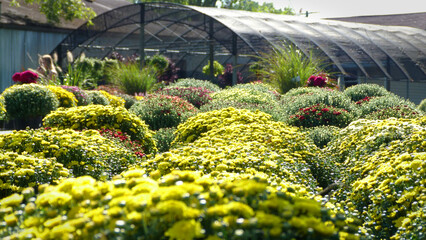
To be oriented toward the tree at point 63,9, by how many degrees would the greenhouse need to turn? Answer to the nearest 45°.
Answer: approximately 45° to its right

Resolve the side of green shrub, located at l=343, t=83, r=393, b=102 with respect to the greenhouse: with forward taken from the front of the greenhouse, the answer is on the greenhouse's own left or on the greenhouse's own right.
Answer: on the greenhouse's own left

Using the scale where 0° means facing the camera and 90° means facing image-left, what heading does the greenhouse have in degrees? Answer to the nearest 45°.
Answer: approximately 45°

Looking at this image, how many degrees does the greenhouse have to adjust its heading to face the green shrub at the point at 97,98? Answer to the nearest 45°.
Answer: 0° — it already faces it

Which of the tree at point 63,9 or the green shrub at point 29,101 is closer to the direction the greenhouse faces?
the green shrub

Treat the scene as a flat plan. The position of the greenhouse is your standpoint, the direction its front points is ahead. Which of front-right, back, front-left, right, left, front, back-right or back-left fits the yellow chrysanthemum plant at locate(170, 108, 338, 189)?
front-left

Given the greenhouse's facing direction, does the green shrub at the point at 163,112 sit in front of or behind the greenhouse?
in front

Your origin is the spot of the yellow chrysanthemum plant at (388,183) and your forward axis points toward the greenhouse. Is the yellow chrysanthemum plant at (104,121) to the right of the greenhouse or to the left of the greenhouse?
left

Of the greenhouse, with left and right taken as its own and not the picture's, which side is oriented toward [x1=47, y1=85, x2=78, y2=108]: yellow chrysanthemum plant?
front

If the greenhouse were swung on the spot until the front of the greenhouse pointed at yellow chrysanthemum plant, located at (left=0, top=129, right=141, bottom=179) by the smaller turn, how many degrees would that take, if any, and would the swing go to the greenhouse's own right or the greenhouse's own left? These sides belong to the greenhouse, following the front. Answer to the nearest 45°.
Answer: approximately 45° to the greenhouse's own left

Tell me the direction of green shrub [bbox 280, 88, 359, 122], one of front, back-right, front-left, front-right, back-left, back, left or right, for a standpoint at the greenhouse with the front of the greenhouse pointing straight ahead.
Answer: front-left

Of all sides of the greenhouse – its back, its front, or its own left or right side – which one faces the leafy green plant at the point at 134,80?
front
